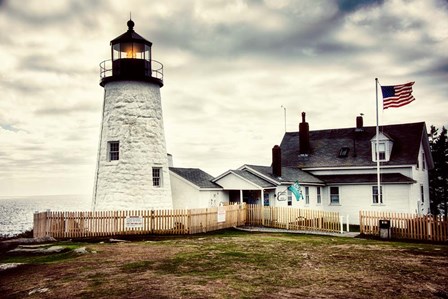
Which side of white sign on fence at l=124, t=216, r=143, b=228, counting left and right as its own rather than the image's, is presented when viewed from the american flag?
left

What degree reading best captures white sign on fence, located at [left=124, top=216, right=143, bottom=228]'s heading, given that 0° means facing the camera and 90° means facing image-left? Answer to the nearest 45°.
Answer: approximately 0°

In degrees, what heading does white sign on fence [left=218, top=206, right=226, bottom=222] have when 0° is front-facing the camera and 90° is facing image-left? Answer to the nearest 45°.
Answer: approximately 0°

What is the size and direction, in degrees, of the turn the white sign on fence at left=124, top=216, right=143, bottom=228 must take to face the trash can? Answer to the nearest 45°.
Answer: approximately 90° to its left

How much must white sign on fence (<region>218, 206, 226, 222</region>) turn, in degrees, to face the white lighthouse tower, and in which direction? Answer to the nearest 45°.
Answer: approximately 90° to its right

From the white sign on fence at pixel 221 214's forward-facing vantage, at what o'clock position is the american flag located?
The american flag is roughly at 9 o'clock from the white sign on fence.
